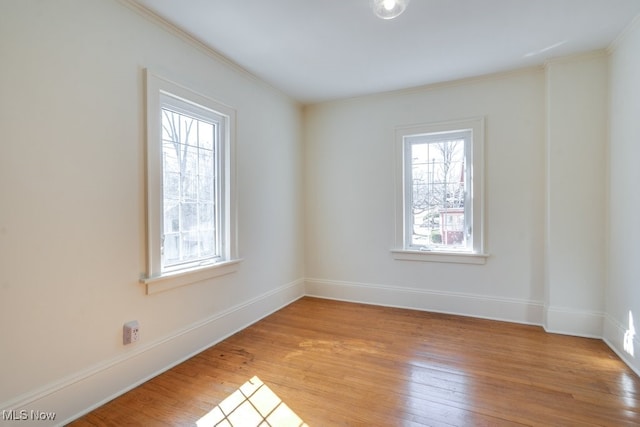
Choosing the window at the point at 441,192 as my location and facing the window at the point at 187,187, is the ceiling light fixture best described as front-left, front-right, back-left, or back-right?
front-left

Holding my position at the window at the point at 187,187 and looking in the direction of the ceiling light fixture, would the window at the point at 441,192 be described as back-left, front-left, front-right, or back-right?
front-left

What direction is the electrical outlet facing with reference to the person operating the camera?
facing the viewer and to the right of the viewer

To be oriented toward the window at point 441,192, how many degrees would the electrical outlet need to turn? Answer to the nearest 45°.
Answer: approximately 45° to its left

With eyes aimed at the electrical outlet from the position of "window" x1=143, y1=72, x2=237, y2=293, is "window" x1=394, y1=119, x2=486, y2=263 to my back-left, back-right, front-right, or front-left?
back-left
